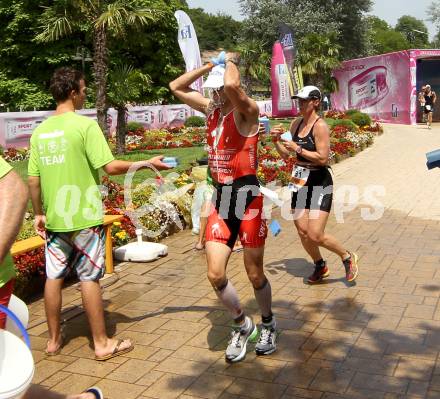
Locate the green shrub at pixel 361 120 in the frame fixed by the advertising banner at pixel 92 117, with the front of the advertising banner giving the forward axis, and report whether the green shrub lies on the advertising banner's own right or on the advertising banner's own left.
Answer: on the advertising banner's own left

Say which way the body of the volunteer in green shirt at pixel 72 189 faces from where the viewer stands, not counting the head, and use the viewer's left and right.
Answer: facing away from the viewer and to the right of the viewer

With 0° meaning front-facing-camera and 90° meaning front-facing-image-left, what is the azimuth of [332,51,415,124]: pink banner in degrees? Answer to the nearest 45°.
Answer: approximately 45°

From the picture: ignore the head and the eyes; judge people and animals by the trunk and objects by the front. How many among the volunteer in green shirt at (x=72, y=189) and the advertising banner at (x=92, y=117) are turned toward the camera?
1

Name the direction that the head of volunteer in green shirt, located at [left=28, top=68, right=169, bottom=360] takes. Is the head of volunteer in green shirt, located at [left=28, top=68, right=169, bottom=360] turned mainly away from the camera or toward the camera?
away from the camera

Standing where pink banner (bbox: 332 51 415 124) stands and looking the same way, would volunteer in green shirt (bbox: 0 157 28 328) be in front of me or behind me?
in front

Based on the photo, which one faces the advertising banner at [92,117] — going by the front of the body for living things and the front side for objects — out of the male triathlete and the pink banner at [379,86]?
the pink banner

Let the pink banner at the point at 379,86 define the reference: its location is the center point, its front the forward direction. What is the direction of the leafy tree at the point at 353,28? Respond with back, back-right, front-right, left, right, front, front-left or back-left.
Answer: back-right

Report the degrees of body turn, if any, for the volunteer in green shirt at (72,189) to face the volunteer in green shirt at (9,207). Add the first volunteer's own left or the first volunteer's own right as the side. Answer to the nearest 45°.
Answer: approximately 135° to the first volunteer's own right

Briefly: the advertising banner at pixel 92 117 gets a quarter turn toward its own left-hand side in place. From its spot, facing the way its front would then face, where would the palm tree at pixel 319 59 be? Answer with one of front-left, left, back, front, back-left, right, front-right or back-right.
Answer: front-left
